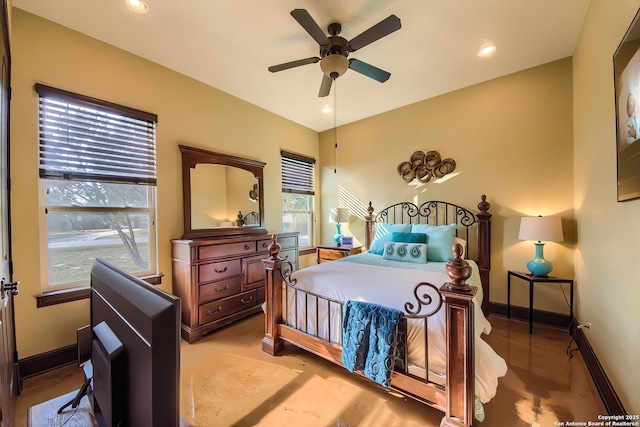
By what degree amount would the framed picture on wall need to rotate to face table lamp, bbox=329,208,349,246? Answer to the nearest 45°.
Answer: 0° — it already faces it

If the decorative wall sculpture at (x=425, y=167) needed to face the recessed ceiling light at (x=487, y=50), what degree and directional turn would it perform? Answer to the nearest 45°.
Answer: approximately 45° to its left

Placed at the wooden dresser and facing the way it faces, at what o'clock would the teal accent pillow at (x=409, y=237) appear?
The teal accent pillow is roughly at 11 o'clock from the wooden dresser.

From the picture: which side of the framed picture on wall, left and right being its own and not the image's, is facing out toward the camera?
left

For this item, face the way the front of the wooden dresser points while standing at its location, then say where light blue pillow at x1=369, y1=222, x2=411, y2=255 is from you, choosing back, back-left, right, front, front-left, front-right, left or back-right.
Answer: front-left

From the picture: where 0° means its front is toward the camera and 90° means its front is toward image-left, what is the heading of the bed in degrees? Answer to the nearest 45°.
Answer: approximately 45°

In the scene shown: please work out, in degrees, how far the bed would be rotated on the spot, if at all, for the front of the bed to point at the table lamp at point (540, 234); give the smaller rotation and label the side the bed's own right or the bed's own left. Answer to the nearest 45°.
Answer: approximately 180°

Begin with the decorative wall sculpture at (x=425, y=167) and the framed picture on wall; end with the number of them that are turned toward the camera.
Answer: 1

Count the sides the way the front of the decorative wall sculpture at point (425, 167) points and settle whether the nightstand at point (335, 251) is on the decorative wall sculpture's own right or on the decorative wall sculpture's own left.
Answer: on the decorative wall sculpture's own right

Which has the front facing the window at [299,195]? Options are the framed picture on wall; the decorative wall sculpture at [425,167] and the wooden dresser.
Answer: the framed picture on wall

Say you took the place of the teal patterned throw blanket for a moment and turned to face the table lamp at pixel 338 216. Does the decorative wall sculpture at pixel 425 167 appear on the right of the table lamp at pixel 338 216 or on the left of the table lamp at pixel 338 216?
right
